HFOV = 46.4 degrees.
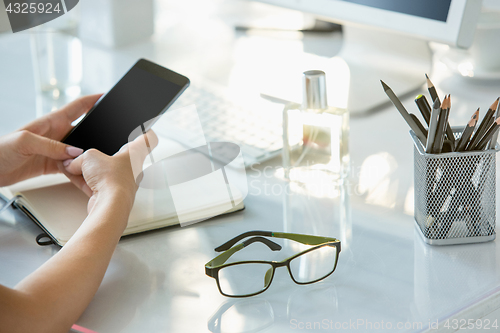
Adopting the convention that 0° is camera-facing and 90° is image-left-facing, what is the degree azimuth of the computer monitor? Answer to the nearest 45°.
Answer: approximately 45°

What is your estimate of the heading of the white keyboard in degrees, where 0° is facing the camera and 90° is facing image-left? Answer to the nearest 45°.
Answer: approximately 45°
